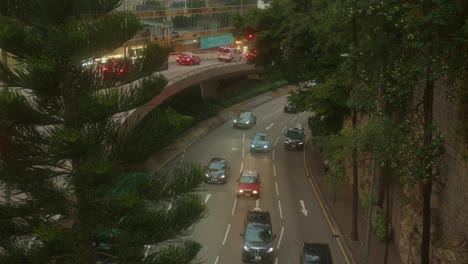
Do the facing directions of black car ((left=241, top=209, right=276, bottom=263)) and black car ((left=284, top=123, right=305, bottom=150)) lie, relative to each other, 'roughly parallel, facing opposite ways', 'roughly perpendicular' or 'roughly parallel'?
roughly parallel

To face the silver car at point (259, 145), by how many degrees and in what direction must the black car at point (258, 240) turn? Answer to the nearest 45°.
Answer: approximately 180°

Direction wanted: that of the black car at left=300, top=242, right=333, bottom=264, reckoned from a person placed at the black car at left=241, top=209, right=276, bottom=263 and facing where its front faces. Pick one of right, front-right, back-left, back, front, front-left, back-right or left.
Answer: front-left

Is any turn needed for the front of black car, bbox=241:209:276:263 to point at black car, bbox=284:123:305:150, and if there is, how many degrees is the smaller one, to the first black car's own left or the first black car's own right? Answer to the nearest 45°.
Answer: approximately 180°

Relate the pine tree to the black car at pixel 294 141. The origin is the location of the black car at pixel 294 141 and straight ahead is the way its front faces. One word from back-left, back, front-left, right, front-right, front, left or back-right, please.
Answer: front

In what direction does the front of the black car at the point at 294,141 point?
toward the camera

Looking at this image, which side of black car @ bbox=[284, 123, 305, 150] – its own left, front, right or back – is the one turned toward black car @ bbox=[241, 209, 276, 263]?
front

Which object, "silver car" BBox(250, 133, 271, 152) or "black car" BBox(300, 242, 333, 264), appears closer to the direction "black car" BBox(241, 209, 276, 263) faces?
the black car

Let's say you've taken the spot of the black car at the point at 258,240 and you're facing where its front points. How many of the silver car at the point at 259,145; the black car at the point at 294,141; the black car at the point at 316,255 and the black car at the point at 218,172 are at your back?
3

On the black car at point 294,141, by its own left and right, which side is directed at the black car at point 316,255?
front

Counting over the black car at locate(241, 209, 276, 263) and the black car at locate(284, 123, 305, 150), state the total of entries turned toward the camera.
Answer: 2

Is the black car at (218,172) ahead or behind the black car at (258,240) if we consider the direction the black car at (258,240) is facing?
behind

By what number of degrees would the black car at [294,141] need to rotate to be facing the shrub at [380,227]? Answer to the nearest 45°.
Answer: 0° — it already faces it
